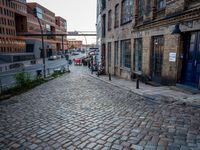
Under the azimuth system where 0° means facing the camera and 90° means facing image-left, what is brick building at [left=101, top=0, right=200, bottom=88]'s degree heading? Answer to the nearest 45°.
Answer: approximately 45°
